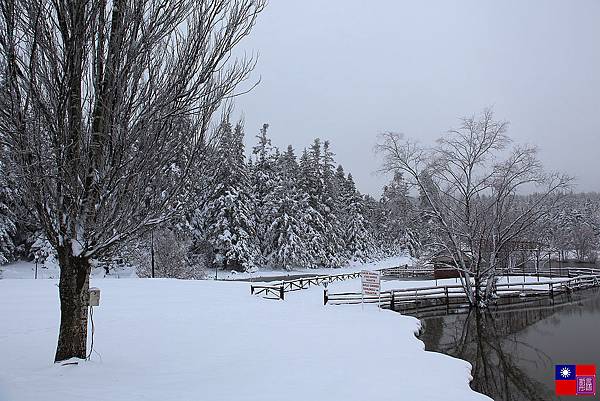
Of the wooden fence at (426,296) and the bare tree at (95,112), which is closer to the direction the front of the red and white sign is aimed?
the bare tree

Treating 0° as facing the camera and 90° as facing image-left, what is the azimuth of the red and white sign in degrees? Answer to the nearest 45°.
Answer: approximately 0°

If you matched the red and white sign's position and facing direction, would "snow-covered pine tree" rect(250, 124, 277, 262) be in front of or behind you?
behind

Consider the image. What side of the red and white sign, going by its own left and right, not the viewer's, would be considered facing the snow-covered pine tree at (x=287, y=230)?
back

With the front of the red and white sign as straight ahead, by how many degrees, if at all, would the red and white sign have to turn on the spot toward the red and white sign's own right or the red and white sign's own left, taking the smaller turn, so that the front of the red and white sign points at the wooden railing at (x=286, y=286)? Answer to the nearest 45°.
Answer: approximately 135° to the red and white sign's own right

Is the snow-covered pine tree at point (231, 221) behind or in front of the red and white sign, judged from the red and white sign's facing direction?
behind
